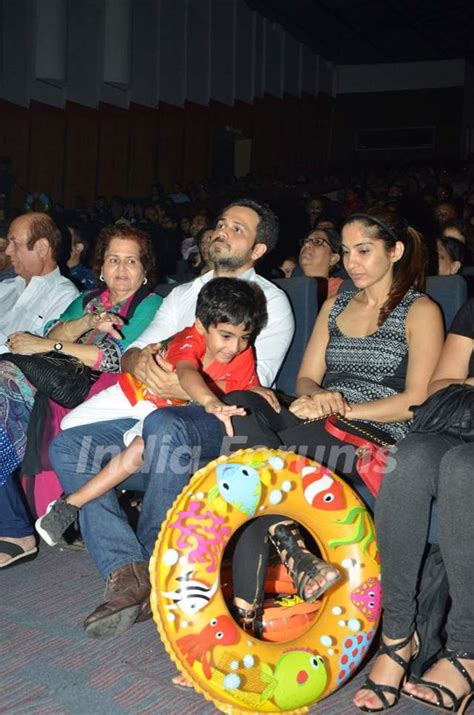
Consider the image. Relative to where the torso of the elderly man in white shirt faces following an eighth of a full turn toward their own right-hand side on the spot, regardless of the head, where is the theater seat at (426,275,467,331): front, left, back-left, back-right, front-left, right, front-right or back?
back-left

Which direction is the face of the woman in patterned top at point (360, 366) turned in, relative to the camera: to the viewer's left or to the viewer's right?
to the viewer's left

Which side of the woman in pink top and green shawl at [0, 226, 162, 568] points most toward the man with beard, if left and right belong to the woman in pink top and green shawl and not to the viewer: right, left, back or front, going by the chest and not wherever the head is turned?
left

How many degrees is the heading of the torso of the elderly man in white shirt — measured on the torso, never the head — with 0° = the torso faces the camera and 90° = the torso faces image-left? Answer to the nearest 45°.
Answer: approximately 45°

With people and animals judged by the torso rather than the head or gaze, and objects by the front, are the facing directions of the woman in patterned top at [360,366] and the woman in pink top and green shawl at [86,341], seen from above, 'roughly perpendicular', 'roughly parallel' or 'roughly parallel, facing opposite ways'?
roughly parallel

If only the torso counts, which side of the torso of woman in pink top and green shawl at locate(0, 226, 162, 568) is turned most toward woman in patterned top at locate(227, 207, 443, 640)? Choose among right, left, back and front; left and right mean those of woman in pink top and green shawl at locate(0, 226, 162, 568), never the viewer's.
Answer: left

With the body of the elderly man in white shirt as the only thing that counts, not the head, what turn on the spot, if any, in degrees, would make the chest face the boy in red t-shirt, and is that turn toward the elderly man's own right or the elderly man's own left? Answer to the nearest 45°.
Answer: approximately 90° to the elderly man's own left

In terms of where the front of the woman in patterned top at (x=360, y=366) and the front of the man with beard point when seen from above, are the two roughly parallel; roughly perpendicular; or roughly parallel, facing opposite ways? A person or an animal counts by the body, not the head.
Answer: roughly parallel

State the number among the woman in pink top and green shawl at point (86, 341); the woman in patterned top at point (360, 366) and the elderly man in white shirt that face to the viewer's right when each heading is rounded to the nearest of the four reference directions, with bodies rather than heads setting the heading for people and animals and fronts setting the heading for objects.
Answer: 0

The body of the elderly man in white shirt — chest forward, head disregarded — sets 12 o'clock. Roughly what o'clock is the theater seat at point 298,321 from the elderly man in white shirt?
The theater seat is roughly at 9 o'clock from the elderly man in white shirt.

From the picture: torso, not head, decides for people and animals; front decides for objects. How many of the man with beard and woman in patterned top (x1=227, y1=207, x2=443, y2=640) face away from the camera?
0

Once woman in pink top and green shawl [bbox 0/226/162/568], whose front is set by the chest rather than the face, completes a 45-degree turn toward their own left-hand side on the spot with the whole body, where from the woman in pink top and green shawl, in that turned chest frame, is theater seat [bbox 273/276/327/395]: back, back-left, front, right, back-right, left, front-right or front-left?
left

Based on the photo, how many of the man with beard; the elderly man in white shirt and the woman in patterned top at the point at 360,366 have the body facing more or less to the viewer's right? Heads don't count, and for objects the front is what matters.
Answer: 0
